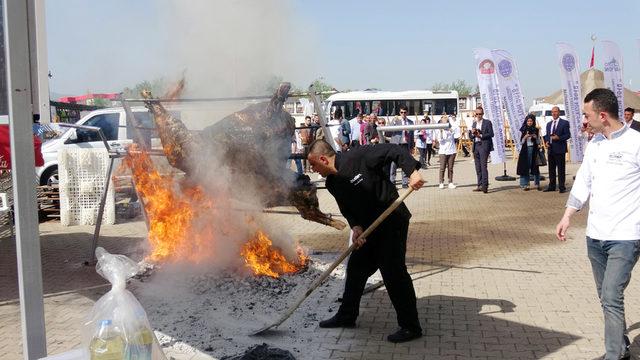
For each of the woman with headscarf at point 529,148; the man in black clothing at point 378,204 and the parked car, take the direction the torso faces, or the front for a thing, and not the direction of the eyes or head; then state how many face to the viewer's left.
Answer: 2

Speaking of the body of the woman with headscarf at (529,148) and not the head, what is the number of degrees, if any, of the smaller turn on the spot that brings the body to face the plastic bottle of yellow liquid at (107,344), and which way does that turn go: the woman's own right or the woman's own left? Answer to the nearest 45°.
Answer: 0° — they already face it

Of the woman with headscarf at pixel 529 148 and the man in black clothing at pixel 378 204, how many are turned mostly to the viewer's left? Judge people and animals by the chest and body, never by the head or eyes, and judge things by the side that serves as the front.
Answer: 1

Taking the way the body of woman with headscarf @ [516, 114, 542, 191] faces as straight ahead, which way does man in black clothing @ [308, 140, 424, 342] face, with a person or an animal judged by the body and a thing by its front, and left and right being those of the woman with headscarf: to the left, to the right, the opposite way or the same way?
to the right

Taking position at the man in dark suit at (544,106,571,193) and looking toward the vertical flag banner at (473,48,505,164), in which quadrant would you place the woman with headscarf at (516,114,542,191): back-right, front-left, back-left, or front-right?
front-left

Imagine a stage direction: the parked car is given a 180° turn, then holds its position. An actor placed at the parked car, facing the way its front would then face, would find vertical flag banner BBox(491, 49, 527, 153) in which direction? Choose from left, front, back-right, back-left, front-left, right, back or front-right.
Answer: front

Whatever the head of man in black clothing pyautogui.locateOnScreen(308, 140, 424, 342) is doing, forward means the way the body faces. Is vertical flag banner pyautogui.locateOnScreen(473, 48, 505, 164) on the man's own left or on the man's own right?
on the man's own right

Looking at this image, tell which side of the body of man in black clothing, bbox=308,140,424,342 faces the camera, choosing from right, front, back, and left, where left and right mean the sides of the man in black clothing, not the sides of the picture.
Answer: left

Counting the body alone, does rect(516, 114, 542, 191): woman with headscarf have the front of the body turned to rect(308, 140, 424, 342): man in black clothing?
yes

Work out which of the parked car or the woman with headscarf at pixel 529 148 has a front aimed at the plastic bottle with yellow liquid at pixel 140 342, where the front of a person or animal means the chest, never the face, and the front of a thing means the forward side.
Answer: the woman with headscarf

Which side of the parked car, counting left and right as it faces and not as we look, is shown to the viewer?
left

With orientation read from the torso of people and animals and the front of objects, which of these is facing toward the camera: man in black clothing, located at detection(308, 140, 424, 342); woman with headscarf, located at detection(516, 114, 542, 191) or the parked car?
the woman with headscarf

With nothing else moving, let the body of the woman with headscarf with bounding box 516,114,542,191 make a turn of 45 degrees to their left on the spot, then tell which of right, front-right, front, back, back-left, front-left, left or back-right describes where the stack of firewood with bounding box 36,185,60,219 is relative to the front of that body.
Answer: right

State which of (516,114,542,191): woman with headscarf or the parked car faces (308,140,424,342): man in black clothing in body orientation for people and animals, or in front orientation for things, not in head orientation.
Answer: the woman with headscarf

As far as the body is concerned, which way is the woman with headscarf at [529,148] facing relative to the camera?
toward the camera

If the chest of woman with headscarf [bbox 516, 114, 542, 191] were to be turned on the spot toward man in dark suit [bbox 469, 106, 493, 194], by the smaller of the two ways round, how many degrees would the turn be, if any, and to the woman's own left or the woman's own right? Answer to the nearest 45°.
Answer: approximately 45° to the woman's own right
